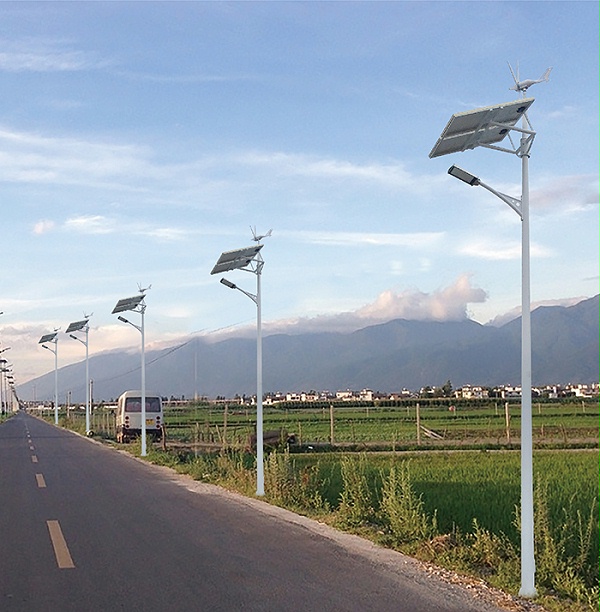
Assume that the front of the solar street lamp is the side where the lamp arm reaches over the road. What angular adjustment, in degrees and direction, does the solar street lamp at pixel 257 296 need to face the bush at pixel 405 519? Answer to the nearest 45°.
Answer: approximately 90° to its left

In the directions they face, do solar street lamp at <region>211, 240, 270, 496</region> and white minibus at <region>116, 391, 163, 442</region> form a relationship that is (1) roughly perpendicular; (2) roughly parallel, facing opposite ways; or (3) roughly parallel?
roughly perpendicular

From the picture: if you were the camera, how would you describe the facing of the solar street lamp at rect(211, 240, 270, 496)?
facing to the left of the viewer

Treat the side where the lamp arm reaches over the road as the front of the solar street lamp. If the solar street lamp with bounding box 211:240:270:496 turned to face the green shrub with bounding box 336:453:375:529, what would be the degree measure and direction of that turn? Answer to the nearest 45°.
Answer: approximately 90° to its left
